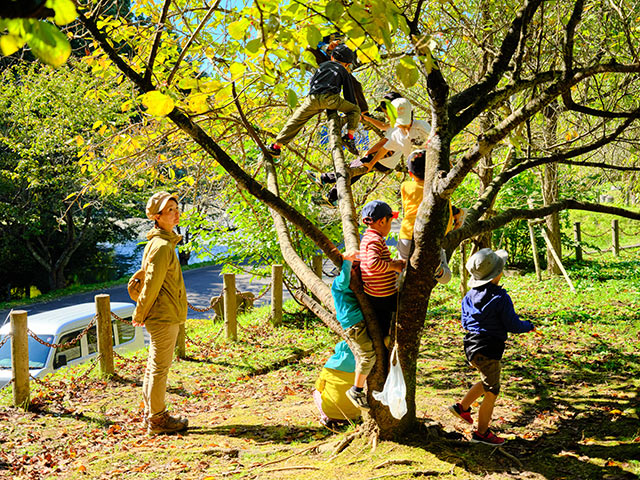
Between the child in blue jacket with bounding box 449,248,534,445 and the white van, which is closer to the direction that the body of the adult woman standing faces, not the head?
the child in blue jacket

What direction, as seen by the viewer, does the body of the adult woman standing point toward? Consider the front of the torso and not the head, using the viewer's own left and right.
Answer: facing to the right of the viewer

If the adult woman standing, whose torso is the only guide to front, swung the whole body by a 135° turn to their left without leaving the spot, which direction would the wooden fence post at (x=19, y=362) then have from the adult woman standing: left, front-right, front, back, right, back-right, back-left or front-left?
front

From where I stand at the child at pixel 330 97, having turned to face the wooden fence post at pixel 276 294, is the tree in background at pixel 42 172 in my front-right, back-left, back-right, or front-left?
front-left

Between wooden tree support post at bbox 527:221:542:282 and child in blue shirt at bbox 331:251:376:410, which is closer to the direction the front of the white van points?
the child in blue shirt

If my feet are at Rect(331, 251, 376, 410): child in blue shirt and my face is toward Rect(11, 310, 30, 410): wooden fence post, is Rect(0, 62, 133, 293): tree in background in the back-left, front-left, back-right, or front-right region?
front-right

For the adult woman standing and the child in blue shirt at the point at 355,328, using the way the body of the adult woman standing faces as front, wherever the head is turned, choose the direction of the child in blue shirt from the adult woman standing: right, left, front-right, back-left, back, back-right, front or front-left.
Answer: front-right

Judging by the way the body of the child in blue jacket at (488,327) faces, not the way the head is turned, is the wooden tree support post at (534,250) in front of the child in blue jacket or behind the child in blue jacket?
in front

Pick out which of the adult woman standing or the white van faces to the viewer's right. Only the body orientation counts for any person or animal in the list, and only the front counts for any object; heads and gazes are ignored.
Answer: the adult woman standing

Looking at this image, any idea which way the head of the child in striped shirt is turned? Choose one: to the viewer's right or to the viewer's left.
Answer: to the viewer's right
